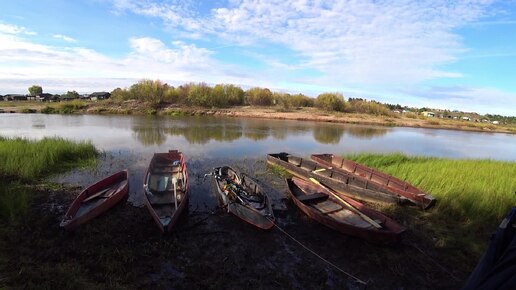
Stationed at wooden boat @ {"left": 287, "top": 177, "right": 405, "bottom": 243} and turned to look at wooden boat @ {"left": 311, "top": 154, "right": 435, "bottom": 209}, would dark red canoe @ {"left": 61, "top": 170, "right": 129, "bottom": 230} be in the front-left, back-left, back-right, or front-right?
back-left

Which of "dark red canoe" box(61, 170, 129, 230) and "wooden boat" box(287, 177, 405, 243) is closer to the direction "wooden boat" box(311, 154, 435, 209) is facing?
the wooden boat

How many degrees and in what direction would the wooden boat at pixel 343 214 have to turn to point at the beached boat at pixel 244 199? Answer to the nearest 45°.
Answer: approximately 135° to its right

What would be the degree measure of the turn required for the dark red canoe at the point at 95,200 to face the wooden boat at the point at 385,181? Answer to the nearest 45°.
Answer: approximately 135° to its left

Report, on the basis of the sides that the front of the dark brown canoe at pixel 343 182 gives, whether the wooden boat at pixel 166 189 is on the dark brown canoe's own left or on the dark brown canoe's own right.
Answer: on the dark brown canoe's own right
